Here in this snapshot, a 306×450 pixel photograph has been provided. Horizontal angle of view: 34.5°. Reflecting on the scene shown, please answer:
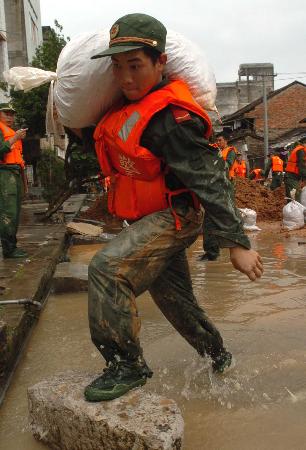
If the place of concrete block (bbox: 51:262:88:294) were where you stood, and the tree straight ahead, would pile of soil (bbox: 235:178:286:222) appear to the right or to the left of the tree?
right

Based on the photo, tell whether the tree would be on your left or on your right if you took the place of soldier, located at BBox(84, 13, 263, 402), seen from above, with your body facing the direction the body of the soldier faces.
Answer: on your right

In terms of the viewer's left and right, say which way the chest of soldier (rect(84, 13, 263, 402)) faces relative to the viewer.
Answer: facing the viewer and to the left of the viewer

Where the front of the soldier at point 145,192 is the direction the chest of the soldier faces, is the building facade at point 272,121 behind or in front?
behind

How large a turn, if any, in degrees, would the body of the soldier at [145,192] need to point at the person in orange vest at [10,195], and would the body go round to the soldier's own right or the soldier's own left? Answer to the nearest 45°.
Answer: approximately 90° to the soldier's own right

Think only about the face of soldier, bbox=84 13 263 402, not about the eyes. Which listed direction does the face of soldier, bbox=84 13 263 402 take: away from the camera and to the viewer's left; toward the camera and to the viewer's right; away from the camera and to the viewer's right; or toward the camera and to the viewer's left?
toward the camera and to the viewer's left

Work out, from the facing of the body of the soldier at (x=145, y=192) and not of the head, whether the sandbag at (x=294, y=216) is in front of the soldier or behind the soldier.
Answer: behind

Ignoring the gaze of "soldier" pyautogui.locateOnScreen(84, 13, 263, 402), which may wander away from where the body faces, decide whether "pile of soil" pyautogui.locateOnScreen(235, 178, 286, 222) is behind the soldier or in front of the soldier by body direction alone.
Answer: behind

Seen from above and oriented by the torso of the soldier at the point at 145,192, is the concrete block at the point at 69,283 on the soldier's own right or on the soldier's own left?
on the soldier's own right

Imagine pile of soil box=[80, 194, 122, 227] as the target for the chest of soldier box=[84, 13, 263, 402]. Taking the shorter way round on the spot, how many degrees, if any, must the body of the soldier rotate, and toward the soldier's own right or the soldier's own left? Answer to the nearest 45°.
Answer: approximately 135° to the soldier's own right
